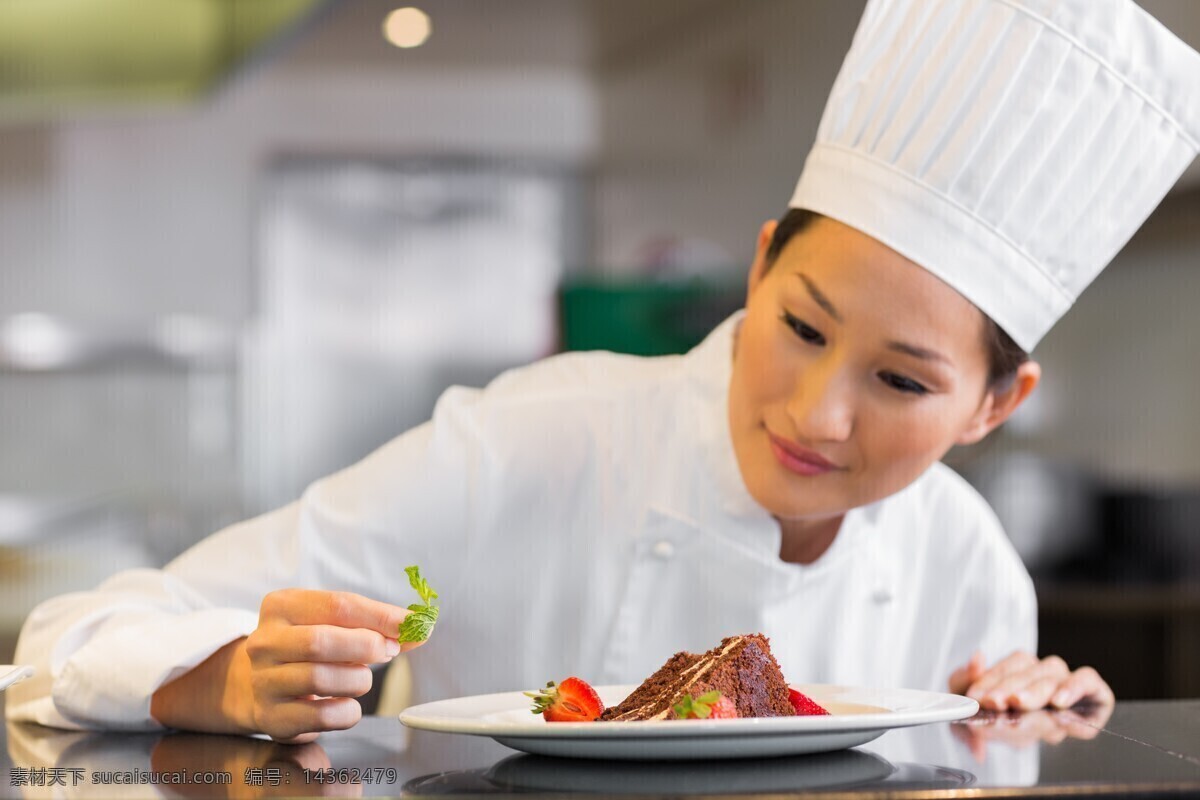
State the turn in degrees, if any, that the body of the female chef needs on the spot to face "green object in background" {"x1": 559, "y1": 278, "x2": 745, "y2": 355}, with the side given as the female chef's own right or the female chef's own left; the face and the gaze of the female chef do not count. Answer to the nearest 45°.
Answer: approximately 180°

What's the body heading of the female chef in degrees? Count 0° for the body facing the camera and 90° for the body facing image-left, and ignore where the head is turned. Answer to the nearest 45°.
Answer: approximately 0°

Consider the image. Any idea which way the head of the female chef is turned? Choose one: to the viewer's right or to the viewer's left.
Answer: to the viewer's left

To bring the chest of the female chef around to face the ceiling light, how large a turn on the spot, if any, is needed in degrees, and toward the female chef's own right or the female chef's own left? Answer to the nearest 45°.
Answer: approximately 180°
